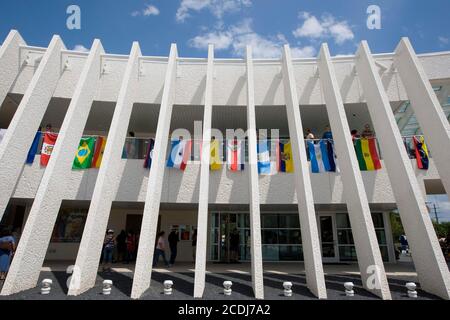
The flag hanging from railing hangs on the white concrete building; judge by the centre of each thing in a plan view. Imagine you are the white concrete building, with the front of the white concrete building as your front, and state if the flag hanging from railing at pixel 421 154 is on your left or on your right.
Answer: on your left

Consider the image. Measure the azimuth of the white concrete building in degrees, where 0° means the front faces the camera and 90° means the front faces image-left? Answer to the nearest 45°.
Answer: approximately 0°

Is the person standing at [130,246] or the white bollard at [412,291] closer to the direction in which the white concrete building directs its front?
the white bollard
